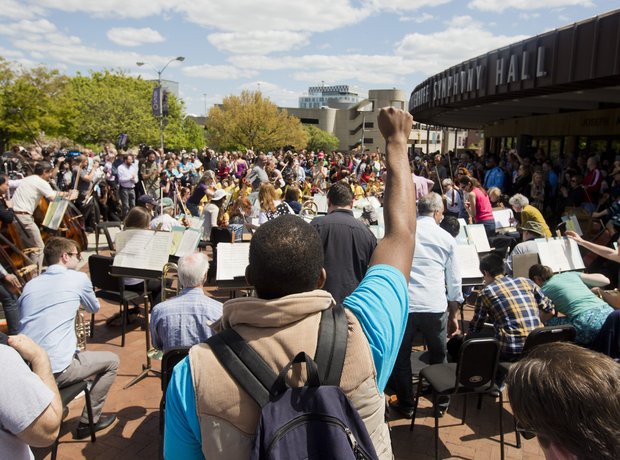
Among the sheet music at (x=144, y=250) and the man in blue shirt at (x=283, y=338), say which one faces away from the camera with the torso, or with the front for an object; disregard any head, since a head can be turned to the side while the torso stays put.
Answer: the man in blue shirt

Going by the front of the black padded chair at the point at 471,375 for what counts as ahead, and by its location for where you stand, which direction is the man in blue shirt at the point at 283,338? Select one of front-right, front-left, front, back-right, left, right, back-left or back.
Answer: back-left

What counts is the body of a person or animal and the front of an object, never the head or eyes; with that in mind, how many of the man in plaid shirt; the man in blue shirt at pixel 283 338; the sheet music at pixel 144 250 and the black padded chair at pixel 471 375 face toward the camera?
1

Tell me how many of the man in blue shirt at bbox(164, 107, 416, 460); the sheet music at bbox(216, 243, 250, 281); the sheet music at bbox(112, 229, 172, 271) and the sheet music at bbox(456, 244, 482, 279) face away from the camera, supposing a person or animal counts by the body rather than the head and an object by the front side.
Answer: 1

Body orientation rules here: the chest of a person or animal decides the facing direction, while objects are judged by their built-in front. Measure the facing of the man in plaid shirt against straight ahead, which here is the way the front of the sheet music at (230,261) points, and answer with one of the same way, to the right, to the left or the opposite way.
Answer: the opposite way

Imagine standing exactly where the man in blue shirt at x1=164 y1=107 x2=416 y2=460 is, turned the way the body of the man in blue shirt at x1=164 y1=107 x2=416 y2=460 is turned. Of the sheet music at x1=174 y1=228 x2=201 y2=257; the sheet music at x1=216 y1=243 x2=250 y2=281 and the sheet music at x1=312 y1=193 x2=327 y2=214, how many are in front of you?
3

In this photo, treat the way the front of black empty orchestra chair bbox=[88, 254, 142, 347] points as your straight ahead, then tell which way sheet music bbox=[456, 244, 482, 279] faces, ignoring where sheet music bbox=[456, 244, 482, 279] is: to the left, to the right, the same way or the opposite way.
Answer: the opposite way

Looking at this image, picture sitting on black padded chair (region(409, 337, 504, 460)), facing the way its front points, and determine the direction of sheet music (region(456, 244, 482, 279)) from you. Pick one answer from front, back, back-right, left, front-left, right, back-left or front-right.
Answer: front-right

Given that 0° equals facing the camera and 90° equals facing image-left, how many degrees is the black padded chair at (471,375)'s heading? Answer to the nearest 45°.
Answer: approximately 135°

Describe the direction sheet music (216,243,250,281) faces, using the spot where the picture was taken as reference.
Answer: facing the viewer

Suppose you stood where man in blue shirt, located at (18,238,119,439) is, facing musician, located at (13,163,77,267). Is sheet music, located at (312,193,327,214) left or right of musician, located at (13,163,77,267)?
right

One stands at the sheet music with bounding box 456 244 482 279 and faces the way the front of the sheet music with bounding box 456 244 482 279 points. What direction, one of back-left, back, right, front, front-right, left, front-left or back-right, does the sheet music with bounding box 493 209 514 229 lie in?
back

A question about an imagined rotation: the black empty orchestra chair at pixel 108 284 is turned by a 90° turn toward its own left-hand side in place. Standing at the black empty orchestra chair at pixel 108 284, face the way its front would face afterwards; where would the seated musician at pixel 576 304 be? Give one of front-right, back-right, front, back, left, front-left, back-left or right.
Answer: back

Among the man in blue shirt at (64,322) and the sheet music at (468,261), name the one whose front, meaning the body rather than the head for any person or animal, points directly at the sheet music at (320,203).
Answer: the man in blue shirt

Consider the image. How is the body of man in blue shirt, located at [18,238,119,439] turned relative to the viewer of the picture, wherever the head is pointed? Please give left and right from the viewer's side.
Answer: facing away from the viewer and to the right of the viewer

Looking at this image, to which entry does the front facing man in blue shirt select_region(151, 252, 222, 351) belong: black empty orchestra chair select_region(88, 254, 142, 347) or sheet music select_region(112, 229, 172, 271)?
the sheet music

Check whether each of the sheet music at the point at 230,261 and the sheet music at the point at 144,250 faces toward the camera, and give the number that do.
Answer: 2

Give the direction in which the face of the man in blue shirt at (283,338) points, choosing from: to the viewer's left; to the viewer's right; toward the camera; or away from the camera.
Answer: away from the camera

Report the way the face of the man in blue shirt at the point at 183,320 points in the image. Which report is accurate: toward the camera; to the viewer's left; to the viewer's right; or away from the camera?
away from the camera
